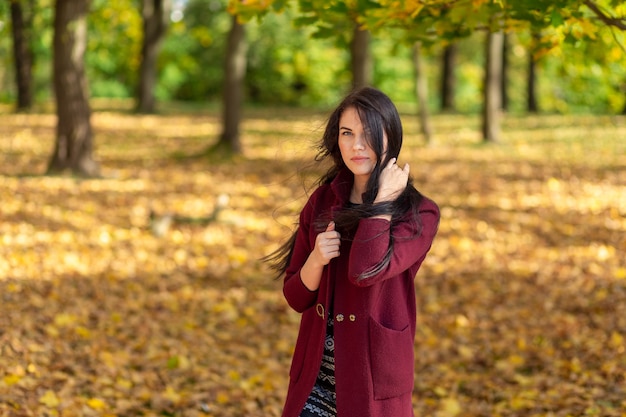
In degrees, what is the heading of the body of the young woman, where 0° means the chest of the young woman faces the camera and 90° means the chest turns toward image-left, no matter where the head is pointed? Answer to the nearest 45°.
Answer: approximately 45°

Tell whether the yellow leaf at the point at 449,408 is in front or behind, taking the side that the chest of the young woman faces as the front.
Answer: behind

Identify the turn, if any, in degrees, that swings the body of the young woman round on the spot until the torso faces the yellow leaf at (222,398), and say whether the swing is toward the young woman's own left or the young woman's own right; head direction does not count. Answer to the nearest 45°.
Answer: approximately 135° to the young woman's own right
